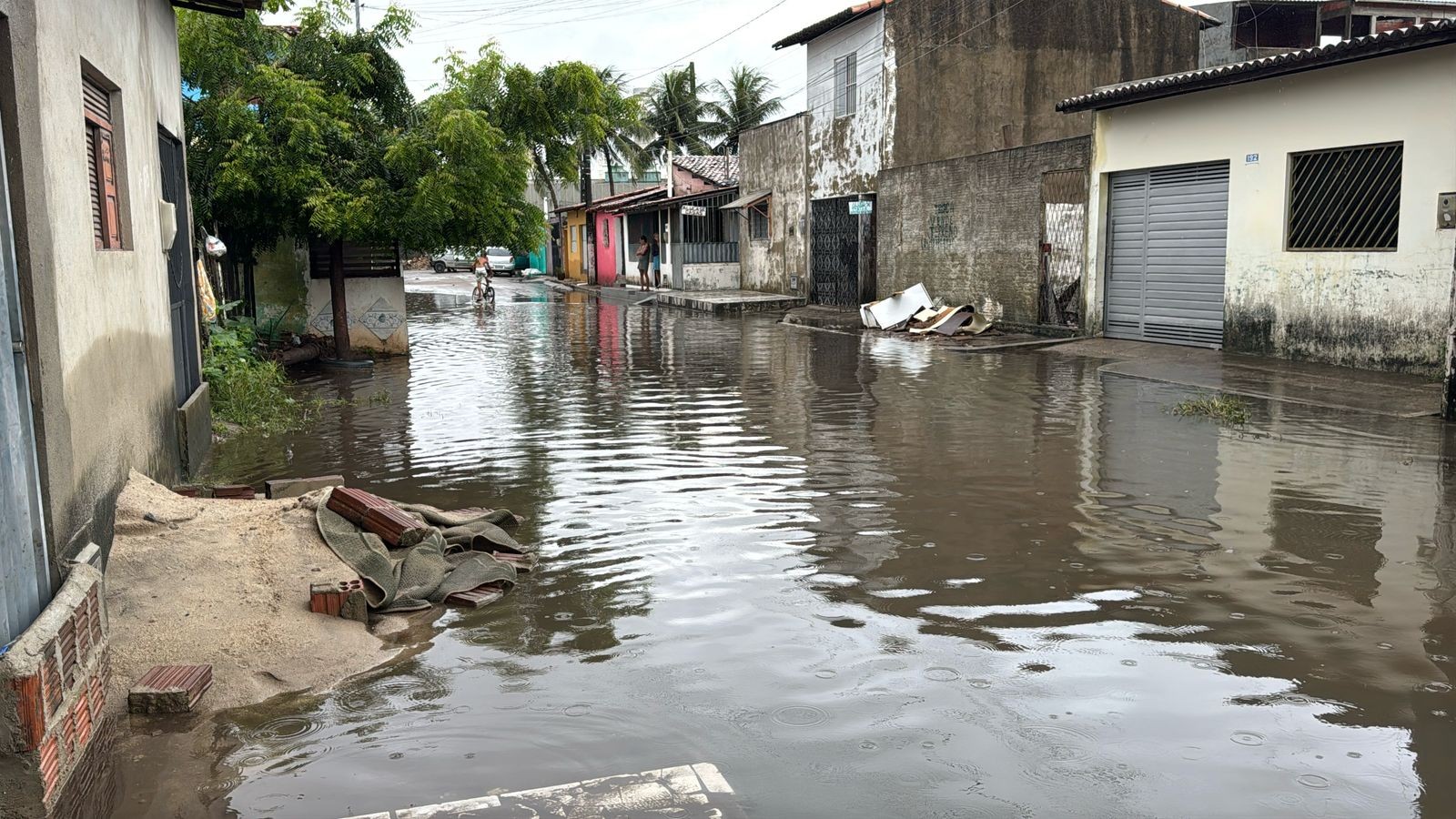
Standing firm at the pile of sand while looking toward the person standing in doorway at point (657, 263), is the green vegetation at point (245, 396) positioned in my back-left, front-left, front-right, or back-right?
front-left

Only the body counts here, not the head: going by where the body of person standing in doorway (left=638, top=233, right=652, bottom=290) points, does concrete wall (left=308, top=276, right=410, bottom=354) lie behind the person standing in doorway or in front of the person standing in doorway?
in front

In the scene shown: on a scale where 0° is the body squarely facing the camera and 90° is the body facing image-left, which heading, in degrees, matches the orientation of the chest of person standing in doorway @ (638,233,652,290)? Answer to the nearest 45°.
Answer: approximately 45°

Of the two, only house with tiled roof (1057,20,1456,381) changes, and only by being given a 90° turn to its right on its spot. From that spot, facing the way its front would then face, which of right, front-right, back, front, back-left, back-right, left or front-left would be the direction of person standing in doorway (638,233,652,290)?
front

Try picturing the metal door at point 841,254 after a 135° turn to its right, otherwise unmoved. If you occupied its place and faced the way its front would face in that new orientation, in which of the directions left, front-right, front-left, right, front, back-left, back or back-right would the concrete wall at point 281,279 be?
back-left

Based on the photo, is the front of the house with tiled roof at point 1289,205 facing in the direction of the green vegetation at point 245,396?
yes

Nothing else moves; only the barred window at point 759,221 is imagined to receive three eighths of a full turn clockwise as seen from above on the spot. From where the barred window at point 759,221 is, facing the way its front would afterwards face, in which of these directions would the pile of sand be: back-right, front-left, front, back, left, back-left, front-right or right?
back

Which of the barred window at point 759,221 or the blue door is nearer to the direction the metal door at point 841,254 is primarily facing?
the blue door

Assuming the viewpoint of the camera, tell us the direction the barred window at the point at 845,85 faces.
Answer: facing the viewer and to the left of the viewer

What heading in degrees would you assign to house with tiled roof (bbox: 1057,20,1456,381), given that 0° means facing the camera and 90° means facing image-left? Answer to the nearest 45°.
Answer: approximately 45°

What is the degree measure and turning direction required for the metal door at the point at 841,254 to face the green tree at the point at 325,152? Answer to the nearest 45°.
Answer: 0° — it already faces it

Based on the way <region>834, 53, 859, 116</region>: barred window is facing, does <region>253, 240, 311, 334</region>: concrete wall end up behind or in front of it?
in front

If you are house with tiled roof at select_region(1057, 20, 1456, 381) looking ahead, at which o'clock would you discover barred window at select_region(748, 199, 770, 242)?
The barred window is roughly at 3 o'clock from the house with tiled roof.

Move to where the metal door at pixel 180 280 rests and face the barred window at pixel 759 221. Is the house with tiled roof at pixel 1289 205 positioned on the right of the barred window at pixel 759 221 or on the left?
right

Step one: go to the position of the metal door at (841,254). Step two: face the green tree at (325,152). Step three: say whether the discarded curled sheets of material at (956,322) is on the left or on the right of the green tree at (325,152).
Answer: left

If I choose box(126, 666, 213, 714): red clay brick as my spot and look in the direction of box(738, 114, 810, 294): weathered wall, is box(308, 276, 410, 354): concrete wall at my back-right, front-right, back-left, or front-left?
front-left
